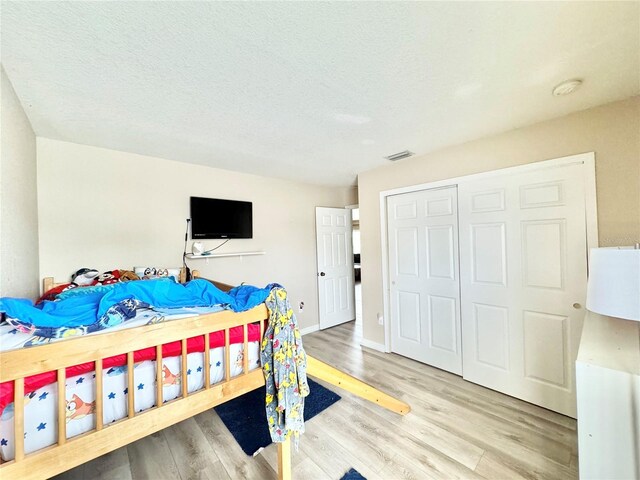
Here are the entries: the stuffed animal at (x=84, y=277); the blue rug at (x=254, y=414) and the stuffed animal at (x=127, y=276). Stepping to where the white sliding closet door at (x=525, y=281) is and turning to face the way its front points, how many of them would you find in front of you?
3

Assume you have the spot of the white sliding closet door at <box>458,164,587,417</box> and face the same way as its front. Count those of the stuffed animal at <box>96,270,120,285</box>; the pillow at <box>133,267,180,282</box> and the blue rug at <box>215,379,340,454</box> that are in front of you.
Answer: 3

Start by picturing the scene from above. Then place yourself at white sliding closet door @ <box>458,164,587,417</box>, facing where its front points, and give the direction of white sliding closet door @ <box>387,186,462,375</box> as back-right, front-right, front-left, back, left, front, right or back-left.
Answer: front-right

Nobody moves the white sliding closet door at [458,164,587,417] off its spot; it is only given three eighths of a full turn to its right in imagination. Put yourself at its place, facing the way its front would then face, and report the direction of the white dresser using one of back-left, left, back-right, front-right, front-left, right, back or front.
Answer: back

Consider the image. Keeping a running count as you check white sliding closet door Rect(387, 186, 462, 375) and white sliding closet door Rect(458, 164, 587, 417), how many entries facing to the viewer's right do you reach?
0

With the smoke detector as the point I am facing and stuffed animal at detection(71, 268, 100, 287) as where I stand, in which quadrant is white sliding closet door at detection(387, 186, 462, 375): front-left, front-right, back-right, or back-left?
front-left

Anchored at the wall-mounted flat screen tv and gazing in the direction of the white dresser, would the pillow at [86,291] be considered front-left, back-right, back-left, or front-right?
front-right

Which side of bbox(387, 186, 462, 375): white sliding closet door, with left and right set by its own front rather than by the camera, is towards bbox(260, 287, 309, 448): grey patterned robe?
front

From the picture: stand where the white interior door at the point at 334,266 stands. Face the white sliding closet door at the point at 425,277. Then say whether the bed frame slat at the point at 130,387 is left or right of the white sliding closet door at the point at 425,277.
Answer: right

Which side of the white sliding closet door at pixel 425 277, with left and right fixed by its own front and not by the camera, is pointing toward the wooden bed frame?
front

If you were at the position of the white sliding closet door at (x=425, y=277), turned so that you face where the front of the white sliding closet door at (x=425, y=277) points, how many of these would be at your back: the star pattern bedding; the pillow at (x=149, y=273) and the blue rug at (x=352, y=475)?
0

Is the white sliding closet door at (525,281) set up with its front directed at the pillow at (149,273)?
yes

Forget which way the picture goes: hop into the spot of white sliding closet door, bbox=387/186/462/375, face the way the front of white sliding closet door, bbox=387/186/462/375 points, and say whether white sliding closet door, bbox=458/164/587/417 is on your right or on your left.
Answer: on your left

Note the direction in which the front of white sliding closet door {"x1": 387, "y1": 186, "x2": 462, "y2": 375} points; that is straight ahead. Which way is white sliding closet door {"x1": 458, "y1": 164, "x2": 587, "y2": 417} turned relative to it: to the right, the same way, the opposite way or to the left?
the same way

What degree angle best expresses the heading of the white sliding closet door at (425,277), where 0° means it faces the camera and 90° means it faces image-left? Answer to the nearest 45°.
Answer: approximately 45°

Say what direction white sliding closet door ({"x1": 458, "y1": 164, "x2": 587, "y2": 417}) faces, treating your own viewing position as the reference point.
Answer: facing the viewer and to the left of the viewer

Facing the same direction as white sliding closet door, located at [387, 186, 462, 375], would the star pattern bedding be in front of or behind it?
in front
